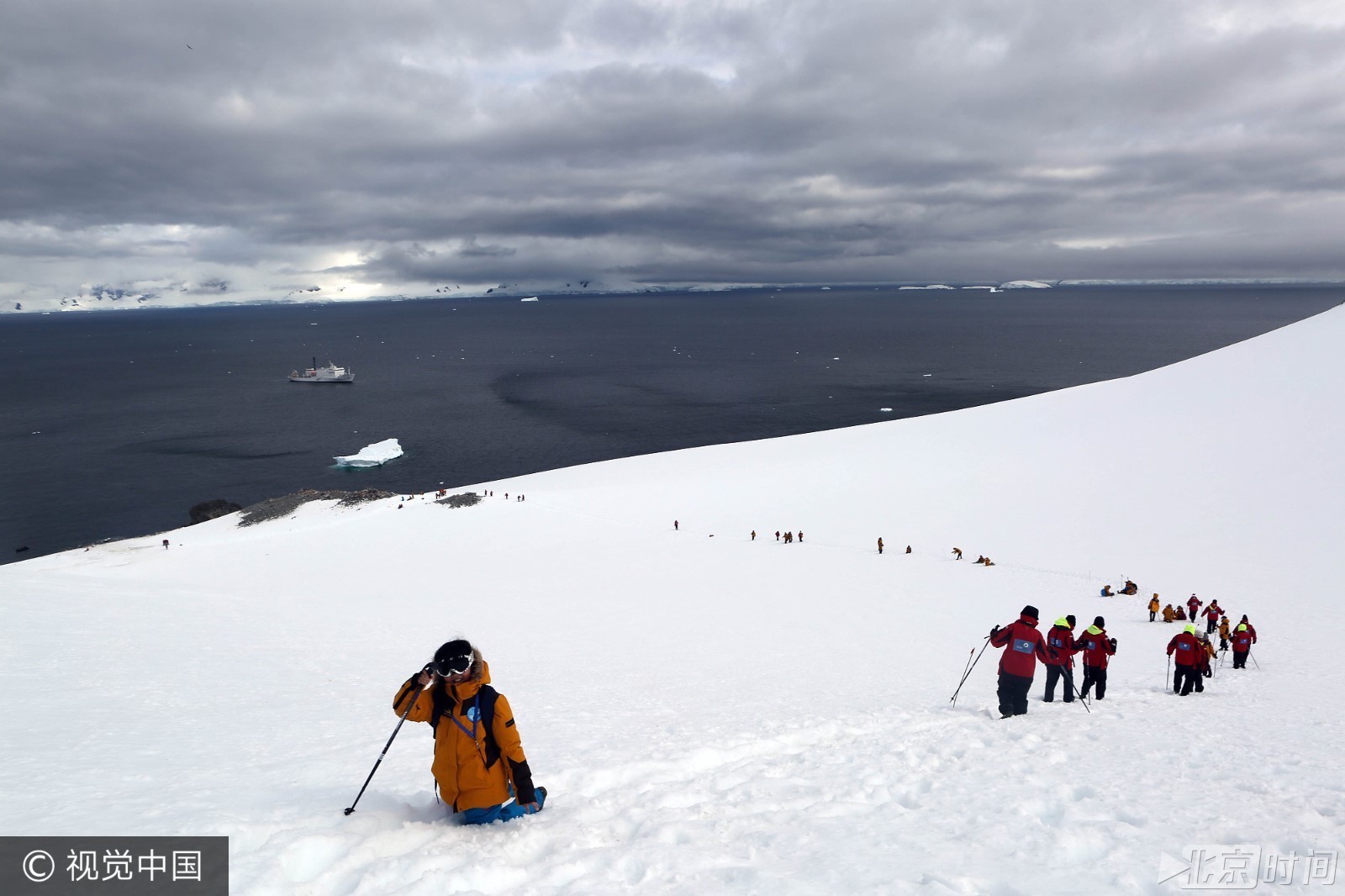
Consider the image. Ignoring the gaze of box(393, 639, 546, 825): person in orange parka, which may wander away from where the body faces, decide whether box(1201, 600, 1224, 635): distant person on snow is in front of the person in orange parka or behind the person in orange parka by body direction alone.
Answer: behind

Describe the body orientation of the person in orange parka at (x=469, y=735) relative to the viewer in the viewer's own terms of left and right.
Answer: facing the viewer and to the left of the viewer

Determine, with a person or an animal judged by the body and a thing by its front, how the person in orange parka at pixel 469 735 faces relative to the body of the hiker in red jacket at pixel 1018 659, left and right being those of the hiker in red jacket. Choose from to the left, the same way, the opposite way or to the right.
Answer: the opposite way

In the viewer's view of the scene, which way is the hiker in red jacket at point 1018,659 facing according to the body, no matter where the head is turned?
away from the camera

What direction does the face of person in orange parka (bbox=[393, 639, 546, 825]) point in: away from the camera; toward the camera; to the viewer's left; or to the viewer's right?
toward the camera
